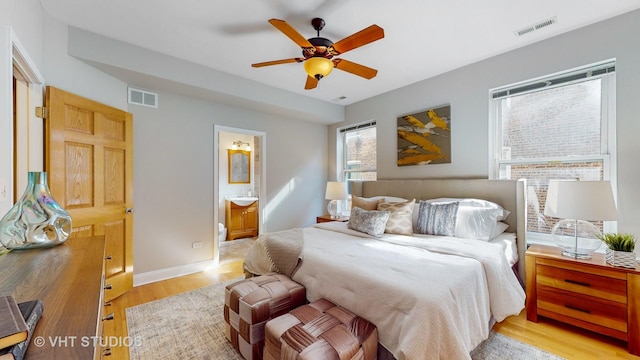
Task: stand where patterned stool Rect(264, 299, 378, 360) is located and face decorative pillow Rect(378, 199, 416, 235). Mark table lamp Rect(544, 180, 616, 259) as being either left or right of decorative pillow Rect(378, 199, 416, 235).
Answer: right

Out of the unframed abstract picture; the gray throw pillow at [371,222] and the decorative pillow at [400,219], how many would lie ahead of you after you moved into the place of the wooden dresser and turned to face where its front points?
3

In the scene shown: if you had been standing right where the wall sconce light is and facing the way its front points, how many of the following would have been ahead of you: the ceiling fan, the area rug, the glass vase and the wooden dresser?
4

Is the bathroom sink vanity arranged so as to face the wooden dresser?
yes

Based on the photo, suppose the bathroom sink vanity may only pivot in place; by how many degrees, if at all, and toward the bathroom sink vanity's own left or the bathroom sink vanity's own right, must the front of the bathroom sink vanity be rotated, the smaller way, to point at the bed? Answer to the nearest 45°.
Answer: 0° — it already faces it

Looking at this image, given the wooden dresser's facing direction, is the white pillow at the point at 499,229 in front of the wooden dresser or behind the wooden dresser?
in front

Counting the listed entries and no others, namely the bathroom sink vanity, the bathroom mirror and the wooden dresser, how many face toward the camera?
2

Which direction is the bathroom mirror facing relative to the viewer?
toward the camera

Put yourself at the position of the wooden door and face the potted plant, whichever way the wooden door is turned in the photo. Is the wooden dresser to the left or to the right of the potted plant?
right

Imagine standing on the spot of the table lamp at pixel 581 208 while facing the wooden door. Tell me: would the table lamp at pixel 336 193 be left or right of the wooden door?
right

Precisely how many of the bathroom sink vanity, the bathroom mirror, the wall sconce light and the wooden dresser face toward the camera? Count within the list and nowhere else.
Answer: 3

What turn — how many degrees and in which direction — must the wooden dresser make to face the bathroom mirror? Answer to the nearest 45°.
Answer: approximately 45° to its left

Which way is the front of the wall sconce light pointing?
toward the camera

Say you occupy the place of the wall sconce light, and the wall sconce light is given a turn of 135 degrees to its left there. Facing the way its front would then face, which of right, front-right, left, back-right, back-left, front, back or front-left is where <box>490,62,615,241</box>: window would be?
right

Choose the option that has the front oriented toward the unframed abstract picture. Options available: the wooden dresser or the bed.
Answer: the wooden dresser
